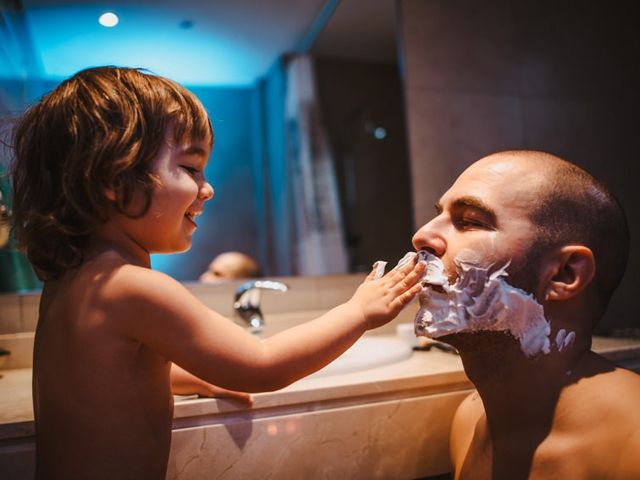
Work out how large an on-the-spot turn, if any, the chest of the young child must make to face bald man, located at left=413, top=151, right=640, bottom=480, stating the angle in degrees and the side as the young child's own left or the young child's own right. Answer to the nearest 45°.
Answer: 0° — they already face them

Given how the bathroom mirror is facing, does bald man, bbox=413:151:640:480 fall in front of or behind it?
in front

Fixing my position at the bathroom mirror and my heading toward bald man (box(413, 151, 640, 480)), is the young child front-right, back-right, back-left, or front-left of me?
front-right

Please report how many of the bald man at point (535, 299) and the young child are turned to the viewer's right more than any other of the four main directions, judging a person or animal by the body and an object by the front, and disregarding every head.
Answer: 1

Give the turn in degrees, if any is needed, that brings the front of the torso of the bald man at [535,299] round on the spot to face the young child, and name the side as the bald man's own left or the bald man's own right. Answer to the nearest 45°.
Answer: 0° — they already face them

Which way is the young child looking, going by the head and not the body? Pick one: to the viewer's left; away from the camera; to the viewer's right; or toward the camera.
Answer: to the viewer's right

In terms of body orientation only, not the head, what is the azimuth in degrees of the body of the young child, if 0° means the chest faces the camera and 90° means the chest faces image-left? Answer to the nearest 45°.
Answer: approximately 270°

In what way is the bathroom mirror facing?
toward the camera

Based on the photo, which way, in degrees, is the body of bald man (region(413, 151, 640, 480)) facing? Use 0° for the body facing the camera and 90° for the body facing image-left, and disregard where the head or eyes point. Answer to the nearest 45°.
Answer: approximately 90°

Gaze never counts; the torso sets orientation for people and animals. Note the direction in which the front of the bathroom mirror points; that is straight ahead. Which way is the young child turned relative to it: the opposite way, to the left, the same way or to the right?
to the left

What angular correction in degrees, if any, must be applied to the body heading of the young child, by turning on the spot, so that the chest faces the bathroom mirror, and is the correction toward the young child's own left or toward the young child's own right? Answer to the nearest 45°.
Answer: approximately 90° to the young child's own left

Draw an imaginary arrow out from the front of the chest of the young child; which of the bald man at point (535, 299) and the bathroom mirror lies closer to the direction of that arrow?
the bald man

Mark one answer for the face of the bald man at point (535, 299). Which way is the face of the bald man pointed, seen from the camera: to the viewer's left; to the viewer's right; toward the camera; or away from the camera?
to the viewer's left
